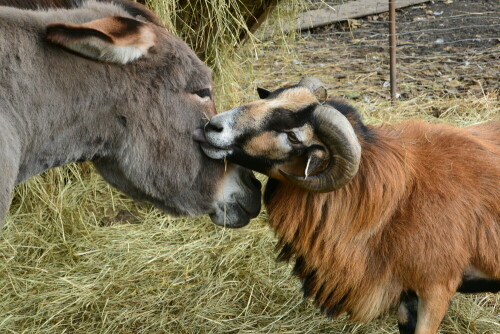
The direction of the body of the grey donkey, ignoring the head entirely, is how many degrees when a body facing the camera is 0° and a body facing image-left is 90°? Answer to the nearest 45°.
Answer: approximately 270°

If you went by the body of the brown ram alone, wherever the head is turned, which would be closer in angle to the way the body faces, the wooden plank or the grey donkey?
the grey donkey

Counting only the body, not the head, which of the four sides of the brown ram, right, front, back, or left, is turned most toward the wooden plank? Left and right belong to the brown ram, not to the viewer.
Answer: right

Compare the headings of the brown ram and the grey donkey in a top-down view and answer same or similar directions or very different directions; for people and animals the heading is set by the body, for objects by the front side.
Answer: very different directions

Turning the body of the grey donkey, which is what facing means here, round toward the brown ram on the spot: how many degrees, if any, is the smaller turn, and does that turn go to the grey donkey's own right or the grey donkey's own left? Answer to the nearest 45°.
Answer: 0° — it already faces it

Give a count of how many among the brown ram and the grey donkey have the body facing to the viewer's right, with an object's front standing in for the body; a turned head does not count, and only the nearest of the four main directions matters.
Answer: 1

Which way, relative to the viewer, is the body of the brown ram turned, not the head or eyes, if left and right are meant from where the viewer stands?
facing to the left of the viewer

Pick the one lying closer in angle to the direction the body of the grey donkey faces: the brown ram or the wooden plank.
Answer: the brown ram

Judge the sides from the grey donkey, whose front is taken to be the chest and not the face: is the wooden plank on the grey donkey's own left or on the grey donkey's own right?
on the grey donkey's own left
